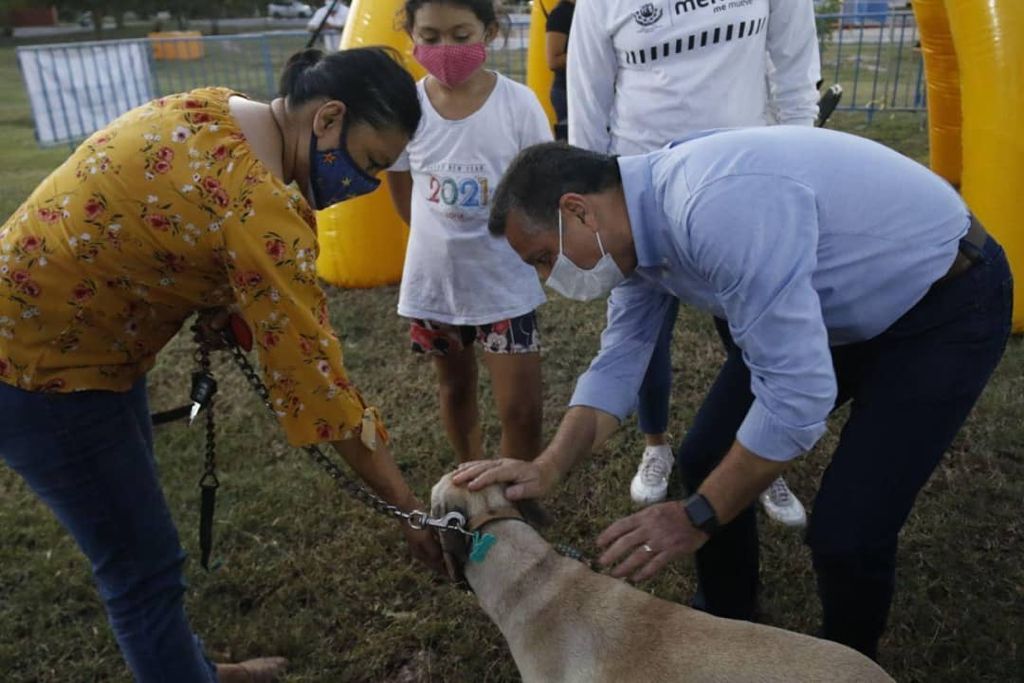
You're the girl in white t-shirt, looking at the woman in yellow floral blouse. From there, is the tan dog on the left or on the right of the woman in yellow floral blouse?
left

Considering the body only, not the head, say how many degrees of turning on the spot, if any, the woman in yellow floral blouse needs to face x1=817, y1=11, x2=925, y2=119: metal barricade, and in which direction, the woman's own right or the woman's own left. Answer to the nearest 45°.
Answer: approximately 45° to the woman's own left

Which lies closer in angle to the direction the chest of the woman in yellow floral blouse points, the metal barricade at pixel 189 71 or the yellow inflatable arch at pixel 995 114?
the yellow inflatable arch

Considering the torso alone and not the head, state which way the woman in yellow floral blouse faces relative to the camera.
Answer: to the viewer's right

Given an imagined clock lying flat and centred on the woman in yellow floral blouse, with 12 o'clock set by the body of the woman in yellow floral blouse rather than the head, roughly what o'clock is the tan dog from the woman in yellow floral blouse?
The tan dog is roughly at 1 o'clock from the woman in yellow floral blouse.

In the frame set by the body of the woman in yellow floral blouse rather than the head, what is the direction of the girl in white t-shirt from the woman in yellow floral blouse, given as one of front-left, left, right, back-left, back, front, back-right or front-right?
front-left

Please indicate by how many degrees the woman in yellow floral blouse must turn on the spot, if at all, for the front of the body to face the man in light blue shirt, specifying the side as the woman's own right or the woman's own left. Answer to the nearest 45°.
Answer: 0° — they already face them

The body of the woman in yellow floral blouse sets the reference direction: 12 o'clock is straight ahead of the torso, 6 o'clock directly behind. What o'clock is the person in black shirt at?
The person in black shirt is roughly at 10 o'clock from the woman in yellow floral blouse.

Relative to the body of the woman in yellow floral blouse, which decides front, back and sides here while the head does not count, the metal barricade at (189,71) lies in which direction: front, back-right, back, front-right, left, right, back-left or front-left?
left

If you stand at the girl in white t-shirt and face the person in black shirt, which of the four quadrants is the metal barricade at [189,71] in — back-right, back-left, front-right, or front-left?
front-left
